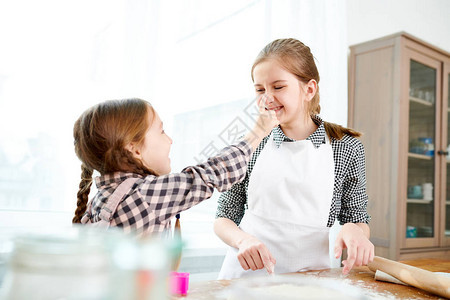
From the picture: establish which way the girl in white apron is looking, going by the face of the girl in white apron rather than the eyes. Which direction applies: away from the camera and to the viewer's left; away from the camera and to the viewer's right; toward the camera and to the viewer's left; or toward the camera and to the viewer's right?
toward the camera and to the viewer's left

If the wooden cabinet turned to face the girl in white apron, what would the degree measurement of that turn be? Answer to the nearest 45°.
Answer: approximately 45° to its right

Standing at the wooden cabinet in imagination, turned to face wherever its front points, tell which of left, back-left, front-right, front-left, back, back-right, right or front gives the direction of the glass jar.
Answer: front-right

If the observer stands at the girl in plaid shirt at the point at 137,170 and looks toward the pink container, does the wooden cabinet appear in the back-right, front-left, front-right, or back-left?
back-left

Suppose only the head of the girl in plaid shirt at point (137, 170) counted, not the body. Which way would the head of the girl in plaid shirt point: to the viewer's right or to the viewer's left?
to the viewer's right

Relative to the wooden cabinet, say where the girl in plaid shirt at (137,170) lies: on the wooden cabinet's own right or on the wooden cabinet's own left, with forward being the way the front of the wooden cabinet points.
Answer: on the wooden cabinet's own right

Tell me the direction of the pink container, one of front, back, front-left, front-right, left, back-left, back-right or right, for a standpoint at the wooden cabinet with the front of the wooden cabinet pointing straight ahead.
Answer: front-right

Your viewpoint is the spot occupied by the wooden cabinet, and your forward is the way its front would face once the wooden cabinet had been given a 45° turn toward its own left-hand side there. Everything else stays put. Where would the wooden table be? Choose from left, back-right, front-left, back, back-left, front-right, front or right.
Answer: right

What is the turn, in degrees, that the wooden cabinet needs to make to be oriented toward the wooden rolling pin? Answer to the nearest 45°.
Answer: approximately 45° to its right
